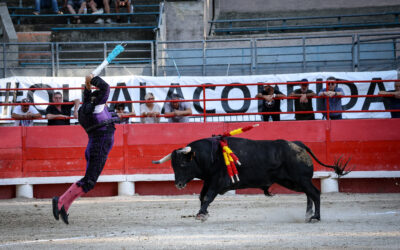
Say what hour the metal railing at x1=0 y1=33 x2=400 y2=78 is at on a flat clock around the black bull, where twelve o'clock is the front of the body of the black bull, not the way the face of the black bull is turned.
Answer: The metal railing is roughly at 3 o'clock from the black bull.

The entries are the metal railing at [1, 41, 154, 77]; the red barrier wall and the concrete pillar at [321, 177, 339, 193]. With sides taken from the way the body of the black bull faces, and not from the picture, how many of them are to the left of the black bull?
0

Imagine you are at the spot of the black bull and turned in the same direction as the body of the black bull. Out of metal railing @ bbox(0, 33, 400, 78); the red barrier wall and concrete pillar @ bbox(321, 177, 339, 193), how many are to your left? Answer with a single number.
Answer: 0

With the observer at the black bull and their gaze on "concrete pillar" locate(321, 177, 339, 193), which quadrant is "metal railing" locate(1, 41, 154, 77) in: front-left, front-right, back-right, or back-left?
front-left

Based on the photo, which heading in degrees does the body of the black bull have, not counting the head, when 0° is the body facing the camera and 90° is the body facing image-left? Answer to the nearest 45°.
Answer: approximately 90°

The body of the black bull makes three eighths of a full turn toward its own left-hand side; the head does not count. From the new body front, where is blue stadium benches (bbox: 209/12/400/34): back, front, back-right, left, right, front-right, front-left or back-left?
back-left

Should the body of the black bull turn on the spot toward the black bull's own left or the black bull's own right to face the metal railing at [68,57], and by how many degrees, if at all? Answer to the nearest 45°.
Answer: approximately 45° to the black bull's own right

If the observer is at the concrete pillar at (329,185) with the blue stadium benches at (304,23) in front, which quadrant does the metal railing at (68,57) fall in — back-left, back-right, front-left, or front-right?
front-left

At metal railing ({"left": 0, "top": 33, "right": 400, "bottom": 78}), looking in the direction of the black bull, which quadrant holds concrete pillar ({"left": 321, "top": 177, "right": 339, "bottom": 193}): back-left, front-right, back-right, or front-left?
front-left
